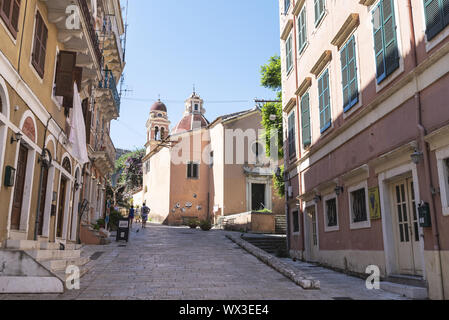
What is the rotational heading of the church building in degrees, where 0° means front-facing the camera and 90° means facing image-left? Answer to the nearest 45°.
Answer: approximately 315°

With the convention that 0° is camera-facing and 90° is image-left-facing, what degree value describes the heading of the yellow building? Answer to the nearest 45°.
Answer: approximately 270°

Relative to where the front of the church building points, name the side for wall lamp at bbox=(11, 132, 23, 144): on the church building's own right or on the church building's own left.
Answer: on the church building's own right

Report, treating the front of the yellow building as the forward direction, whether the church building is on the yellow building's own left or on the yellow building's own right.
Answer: on the yellow building's own left

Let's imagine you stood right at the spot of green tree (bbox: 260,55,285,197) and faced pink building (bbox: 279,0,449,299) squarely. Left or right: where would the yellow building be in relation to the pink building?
right

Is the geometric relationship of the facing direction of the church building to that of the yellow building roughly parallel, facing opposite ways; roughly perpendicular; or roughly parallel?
roughly perpendicular
